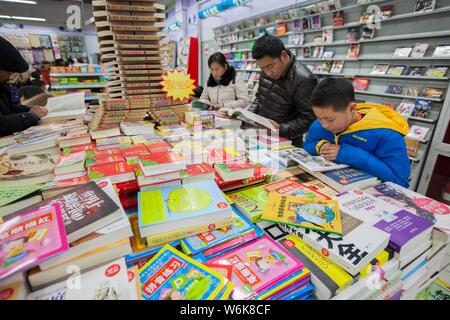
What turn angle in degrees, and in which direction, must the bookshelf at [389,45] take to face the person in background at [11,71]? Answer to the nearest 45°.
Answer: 0° — it already faces them

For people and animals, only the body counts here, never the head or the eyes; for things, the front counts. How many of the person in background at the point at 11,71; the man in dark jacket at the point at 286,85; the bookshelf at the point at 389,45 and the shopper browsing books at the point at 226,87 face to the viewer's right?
1

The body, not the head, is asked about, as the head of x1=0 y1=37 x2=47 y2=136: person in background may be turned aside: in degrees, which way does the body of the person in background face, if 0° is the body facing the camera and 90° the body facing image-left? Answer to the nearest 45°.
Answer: approximately 270°

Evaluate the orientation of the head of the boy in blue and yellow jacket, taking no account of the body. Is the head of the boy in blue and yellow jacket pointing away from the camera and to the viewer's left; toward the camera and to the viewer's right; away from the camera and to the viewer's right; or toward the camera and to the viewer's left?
toward the camera and to the viewer's left

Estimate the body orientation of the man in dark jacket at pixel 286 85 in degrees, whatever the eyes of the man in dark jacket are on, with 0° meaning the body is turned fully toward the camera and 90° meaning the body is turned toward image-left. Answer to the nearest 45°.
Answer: approximately 45°

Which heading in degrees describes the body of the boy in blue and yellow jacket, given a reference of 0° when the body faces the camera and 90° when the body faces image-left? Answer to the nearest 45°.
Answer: approximately 45°

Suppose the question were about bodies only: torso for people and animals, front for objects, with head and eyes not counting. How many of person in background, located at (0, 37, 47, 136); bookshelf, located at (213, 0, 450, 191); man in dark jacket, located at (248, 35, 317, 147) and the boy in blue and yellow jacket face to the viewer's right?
1

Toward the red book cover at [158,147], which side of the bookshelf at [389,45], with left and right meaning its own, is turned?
front

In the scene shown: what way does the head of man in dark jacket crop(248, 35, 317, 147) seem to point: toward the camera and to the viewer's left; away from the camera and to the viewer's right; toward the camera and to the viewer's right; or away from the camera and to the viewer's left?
toward the camera and to the viewer's left

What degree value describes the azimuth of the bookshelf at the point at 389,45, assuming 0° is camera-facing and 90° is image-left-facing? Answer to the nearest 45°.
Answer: approximately 45°

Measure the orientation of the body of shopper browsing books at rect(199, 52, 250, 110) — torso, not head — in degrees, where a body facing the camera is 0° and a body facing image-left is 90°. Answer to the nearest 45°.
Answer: approximately 45°
